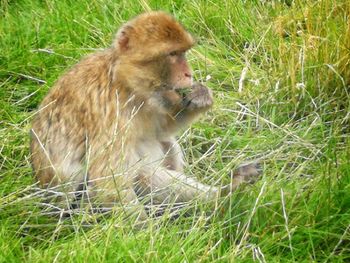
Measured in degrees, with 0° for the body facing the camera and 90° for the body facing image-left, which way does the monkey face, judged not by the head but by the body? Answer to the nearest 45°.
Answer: approximately 270°
